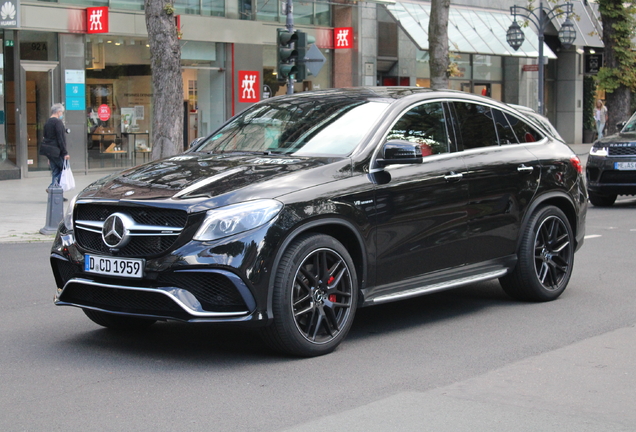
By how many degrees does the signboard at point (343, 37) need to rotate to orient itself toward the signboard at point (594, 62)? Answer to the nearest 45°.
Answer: approximately 90° to its left

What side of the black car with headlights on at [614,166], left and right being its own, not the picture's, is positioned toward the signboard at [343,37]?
right

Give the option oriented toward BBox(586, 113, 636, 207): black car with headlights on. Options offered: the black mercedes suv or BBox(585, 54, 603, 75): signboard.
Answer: the signboard

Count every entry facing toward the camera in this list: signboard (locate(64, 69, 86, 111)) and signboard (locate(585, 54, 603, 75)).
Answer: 2

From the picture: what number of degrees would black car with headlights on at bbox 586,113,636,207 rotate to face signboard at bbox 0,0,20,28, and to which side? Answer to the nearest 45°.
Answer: approximately 45° to its right

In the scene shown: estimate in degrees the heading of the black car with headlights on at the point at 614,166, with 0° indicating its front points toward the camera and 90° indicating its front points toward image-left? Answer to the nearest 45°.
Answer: approximately 45°
